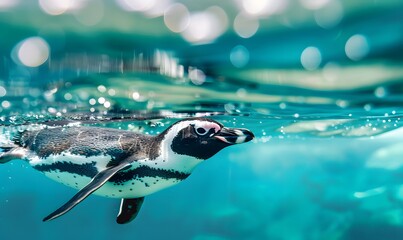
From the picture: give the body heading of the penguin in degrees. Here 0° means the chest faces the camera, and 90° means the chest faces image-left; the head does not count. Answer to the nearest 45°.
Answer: approximately 270°
